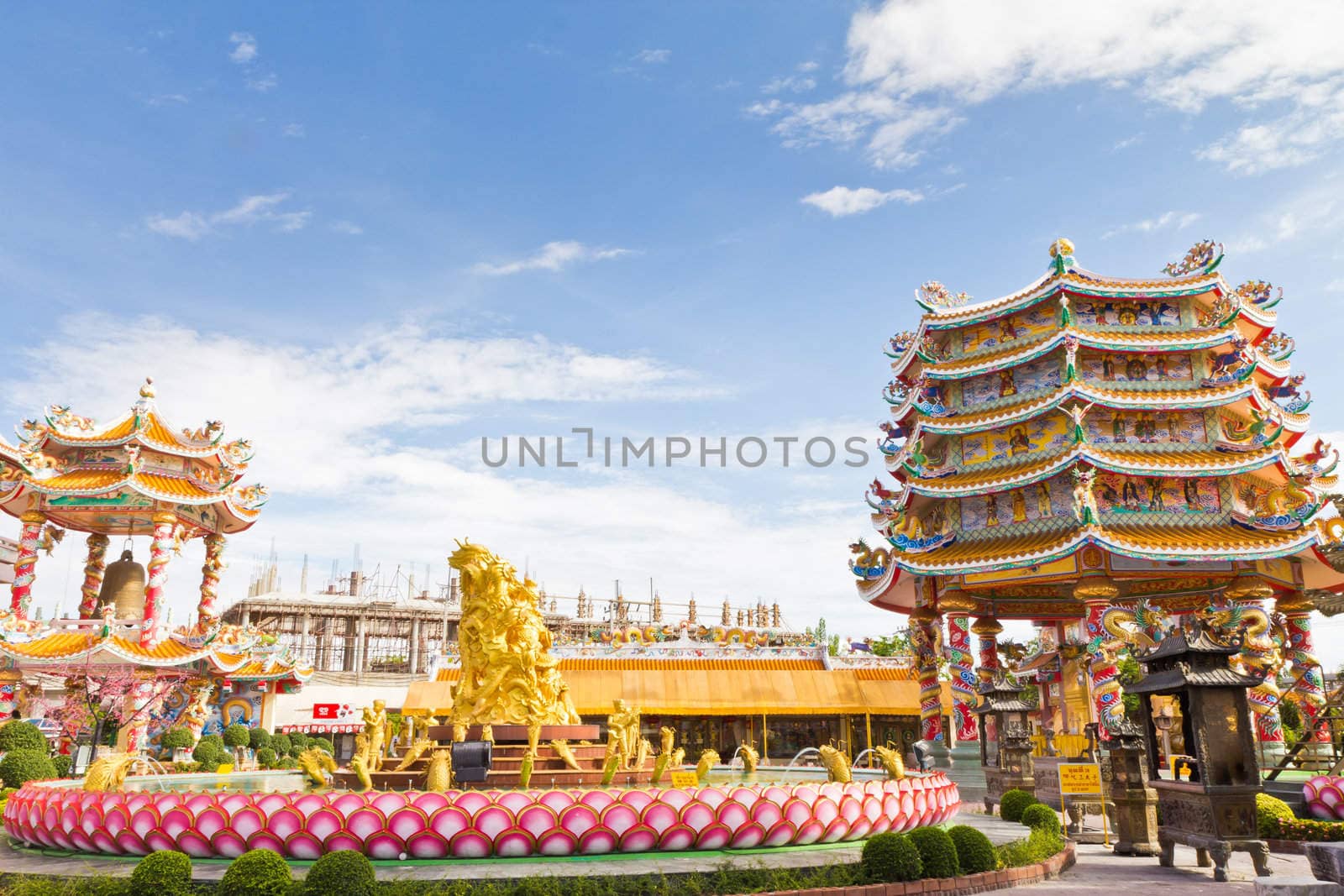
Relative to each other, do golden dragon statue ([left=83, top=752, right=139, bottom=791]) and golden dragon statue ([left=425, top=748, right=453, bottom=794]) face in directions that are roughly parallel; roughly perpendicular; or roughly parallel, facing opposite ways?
roughly perpendicular

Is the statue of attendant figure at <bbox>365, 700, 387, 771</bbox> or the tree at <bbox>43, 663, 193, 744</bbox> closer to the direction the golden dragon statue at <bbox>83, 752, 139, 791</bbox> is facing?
the statue of attendant figure

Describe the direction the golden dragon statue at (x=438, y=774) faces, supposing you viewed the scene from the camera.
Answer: facing away from the viewer

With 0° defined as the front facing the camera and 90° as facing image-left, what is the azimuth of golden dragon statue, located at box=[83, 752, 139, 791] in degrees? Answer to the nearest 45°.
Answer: approximately 270°

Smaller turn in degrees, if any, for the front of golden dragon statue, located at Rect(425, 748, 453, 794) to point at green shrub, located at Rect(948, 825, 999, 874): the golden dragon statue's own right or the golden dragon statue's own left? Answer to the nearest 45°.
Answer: approximately 90° to the golden dragon statue's own right

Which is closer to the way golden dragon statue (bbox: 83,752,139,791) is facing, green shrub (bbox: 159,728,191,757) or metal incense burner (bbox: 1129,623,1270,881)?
the metal incense burner

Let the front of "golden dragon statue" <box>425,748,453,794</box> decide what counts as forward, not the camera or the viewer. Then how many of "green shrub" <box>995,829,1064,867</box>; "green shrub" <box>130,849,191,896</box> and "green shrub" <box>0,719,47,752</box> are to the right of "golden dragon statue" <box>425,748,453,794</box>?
1

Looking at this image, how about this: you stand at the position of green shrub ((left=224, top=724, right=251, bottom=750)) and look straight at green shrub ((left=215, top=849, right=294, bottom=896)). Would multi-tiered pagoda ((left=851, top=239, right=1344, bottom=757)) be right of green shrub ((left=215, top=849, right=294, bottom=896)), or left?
left

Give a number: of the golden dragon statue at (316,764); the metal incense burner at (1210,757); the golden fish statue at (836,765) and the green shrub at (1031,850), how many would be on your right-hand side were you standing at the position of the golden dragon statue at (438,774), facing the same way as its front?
3

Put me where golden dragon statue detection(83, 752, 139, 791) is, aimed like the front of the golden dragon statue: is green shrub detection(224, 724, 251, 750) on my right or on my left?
on my left

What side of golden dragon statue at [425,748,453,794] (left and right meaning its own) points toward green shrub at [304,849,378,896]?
back

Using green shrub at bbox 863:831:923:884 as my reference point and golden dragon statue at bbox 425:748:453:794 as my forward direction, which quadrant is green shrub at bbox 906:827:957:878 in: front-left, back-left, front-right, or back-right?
back-right

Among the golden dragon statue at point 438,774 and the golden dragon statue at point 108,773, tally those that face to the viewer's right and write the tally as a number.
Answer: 1
